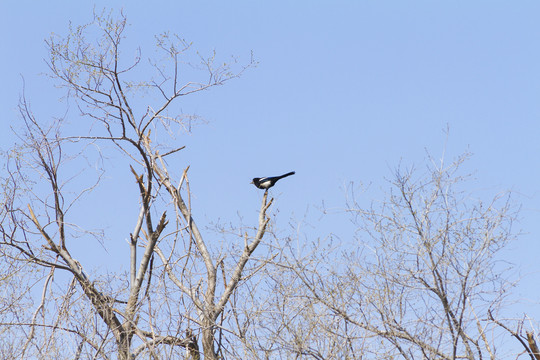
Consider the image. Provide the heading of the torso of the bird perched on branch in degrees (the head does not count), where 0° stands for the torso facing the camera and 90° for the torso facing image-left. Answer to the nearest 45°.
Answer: approximately 90°
